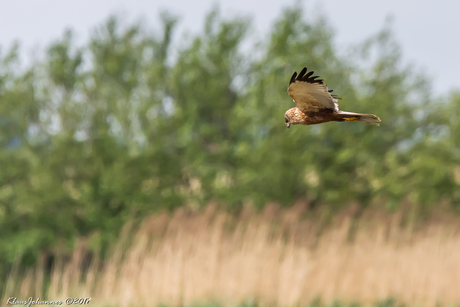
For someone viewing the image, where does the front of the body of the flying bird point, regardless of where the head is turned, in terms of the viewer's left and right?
facing to the left of the viewer
